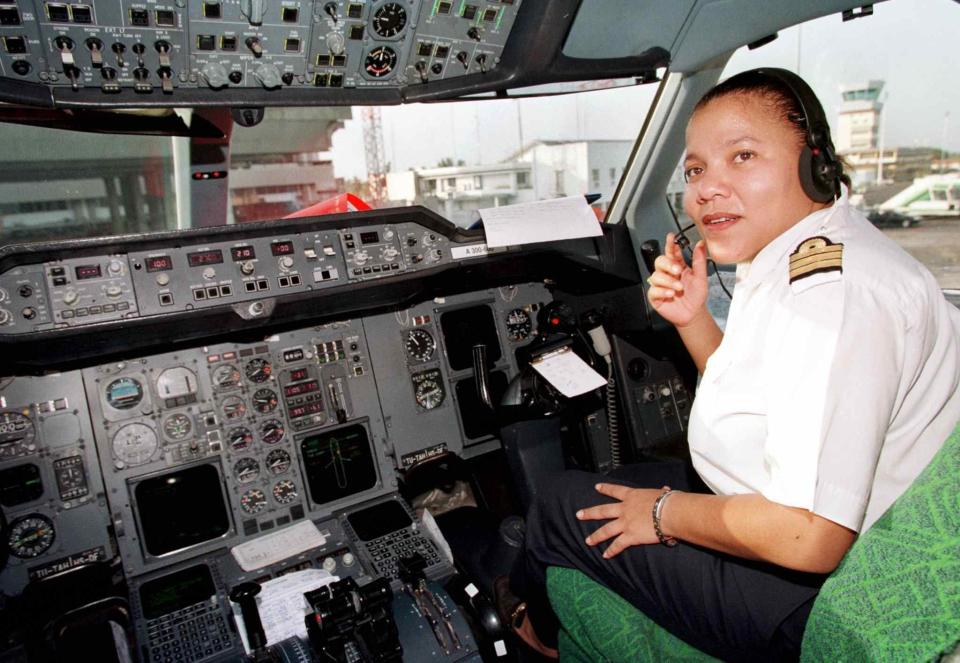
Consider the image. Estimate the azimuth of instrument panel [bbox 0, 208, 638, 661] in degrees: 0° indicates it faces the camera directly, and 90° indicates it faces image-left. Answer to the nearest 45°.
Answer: approximately 0°

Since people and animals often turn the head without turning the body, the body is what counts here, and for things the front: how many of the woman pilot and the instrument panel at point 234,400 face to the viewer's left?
1

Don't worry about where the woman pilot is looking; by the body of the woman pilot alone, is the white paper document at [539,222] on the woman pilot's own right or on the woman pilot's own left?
on the woman pilot's own right

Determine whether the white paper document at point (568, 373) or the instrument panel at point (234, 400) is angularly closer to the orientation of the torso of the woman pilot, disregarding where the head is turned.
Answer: the instrument panel

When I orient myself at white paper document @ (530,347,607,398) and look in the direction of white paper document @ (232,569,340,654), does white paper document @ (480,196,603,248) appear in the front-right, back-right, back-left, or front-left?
back-right

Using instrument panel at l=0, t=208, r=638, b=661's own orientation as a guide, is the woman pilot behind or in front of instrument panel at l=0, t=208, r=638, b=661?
in front

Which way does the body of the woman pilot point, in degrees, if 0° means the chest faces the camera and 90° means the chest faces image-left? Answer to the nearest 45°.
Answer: approximately 90°
